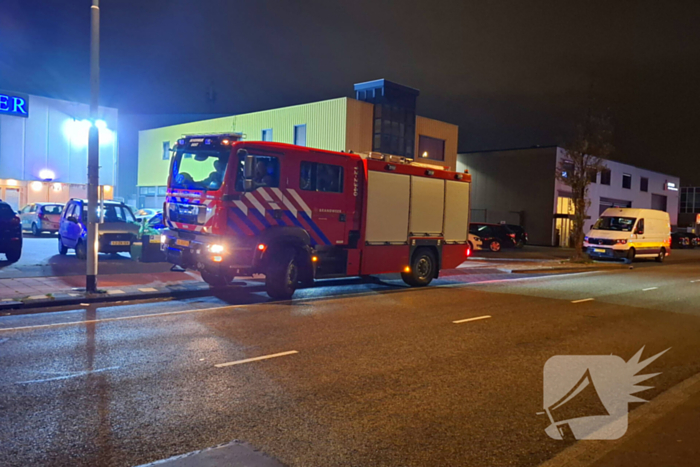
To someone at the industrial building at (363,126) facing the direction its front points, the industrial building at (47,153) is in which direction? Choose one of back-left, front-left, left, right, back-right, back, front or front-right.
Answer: back-right

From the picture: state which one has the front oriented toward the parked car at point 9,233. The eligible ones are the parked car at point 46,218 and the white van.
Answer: the white van

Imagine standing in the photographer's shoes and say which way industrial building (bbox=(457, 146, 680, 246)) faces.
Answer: facing the viewer and to the right of the viewer

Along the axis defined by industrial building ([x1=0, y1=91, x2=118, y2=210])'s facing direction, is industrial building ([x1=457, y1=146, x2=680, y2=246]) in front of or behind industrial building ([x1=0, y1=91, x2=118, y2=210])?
in front

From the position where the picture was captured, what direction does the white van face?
facing the viewer and to the left of the viewer

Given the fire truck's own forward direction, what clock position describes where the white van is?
The white van is roughly at 6 o'clock from the fire truck.

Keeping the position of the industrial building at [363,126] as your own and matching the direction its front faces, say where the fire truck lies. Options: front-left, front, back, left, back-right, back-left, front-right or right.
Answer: front-right

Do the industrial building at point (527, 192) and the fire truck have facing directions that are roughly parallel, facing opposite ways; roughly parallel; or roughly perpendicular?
roughly perpendicular

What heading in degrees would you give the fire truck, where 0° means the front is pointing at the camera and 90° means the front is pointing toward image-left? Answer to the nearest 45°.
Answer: approximately 45°

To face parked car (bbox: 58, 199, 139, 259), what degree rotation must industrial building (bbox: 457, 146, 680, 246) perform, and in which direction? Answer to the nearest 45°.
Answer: approximately 45° to its right
